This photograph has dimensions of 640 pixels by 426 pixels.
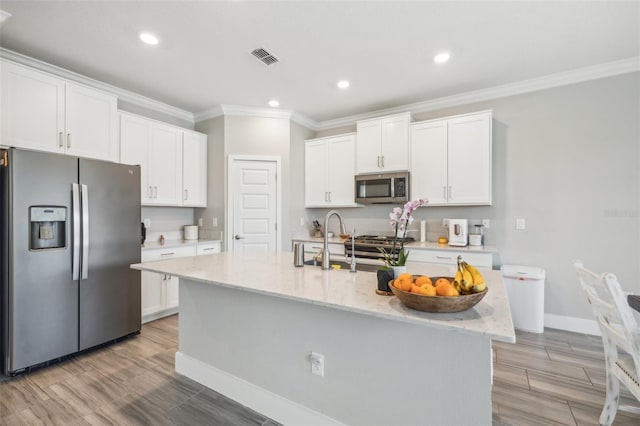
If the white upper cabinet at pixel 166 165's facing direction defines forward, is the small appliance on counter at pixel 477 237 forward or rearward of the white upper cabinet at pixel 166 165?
forward

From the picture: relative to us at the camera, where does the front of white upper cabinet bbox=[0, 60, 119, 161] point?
facing the viewer and to the right of the viewer

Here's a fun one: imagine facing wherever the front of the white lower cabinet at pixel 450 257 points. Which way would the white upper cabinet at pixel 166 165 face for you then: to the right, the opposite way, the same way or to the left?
to the left

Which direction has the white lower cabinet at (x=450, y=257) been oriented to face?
toward the camera

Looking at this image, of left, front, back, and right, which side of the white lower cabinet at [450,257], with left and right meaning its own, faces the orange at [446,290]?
front

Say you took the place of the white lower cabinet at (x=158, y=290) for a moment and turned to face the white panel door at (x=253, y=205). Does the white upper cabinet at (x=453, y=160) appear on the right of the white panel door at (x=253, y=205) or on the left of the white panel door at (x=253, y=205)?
right

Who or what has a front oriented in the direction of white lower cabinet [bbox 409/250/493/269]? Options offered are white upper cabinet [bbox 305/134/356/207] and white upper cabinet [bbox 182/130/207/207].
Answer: white upper cabinet [bbox 182/130/207/207]

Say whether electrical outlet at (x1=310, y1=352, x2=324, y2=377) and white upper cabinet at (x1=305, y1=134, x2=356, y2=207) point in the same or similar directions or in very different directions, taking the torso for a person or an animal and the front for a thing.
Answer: same or similar directions

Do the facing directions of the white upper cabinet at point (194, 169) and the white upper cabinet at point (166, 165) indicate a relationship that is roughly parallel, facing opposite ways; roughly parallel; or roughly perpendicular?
roughly parallel

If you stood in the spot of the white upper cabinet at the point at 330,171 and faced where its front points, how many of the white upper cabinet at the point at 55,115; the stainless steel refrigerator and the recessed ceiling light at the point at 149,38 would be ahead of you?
3

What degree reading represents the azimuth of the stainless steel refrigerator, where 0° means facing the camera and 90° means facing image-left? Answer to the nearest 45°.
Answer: approximately 315°

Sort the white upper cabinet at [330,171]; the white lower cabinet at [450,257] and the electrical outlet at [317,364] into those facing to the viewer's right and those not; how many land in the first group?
0

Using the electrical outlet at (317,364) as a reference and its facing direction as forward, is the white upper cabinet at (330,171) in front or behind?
behind
